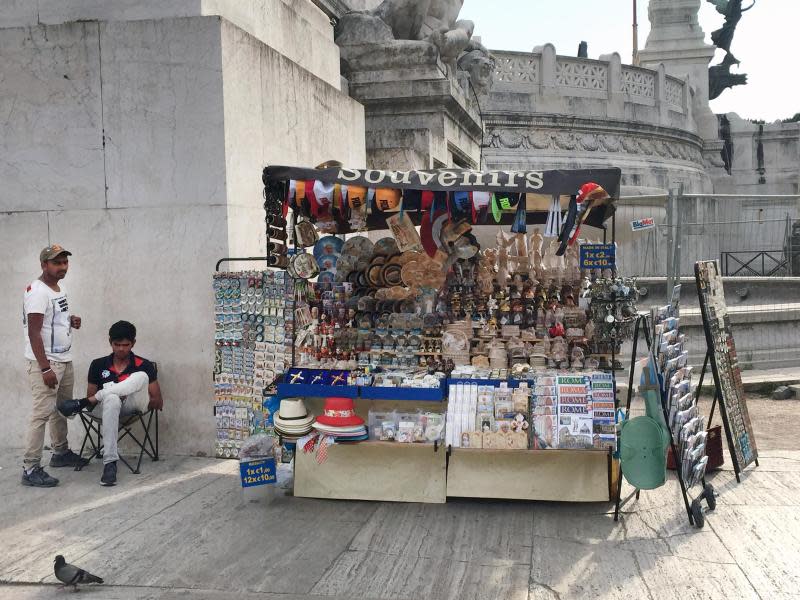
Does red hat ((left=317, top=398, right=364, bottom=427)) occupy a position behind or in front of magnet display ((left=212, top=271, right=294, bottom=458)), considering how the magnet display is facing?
in front

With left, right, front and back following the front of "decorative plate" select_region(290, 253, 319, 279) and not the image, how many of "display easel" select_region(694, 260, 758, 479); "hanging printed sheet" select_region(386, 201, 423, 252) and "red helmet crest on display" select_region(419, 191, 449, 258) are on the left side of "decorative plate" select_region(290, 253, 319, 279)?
3

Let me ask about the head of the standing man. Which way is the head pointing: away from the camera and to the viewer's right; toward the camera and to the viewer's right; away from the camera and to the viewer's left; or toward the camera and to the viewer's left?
toward the camera and to the viewer's right

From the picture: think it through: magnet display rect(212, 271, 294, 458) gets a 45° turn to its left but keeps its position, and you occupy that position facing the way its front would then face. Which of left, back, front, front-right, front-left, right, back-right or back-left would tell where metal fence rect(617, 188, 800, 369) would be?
left

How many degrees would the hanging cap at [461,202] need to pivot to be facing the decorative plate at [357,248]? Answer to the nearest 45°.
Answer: approximately 135° to its right

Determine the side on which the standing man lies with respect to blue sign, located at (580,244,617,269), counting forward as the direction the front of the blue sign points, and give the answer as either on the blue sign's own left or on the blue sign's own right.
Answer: on the blue sign's own right

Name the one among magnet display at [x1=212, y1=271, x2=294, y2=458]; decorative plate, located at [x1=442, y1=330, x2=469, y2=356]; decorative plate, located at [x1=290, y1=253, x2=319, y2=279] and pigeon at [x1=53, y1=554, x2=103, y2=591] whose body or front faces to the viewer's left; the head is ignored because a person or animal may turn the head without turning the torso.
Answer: the pigeon

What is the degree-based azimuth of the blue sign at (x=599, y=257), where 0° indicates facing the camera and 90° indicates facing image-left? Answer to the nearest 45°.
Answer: approximately 0°

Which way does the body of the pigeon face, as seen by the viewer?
to the viewer's left

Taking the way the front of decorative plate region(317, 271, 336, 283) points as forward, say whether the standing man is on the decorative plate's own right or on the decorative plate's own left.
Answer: on the decorative plate's own right
